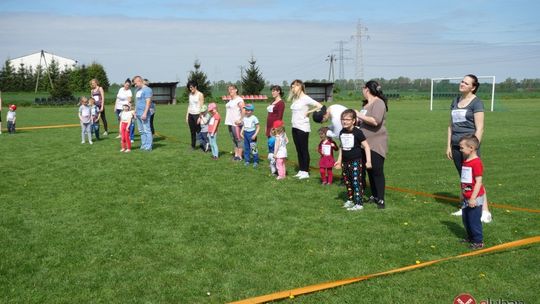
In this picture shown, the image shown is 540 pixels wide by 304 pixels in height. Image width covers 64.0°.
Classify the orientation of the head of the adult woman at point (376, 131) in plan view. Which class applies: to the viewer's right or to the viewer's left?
to the viewer's left

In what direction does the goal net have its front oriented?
toward the camera

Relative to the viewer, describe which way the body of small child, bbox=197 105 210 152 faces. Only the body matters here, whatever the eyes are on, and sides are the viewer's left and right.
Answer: facing the viewer and to the left of the viewer

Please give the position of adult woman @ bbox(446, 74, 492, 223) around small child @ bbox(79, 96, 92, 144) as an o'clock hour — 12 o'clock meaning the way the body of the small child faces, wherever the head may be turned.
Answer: The adult woman is roughly at 11 o'clock from the small child.

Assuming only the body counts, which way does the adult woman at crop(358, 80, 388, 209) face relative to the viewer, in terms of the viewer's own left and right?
facing to the left of the viewer

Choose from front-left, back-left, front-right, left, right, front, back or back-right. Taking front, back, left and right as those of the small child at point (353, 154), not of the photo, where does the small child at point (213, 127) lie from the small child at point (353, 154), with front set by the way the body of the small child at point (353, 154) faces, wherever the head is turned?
right

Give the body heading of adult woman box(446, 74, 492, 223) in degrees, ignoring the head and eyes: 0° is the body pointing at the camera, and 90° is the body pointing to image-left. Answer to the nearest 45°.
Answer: approximately 45°

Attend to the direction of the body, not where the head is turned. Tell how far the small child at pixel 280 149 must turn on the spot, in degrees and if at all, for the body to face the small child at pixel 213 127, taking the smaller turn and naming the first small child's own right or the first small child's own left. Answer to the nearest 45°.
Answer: approximately 90° to the first small child's own right

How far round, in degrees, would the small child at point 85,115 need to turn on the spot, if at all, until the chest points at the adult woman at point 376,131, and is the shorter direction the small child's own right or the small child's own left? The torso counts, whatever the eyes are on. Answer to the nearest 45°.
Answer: approximately 45° to the small child's own left

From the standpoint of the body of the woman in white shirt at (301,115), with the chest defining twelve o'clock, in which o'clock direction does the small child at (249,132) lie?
The small child is roughly at 3 o'clock from the woman in white shirt.

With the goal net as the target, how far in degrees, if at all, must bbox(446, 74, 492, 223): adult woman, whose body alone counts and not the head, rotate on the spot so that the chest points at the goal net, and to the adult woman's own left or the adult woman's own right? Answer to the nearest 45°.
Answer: approximately 135° to the adult woman's own right

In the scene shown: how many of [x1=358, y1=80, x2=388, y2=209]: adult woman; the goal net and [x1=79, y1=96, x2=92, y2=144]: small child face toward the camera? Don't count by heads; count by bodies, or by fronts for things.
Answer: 2

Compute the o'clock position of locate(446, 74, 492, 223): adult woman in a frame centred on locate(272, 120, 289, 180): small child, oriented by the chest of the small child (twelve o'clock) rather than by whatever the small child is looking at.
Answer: The adult woman is roughly at 9 o'clock from the small child.

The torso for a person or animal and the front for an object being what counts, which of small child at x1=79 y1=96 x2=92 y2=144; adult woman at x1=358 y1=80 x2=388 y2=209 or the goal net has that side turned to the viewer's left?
the adult woman

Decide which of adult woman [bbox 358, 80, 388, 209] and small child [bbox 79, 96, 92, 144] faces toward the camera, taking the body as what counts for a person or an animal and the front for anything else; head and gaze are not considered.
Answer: the small child
